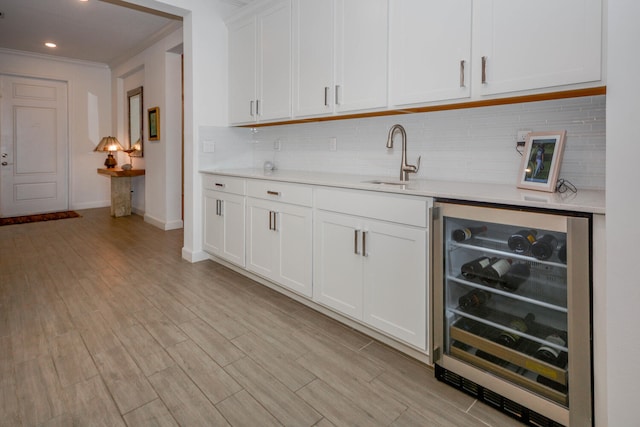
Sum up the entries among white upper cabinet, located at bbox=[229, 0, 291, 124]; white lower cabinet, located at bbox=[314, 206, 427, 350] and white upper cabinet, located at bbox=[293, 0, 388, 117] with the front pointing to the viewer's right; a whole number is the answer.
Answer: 0

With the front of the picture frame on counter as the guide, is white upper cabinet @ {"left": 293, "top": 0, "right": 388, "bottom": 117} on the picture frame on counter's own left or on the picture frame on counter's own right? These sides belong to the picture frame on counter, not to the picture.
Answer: on the picture frame on counter's own right

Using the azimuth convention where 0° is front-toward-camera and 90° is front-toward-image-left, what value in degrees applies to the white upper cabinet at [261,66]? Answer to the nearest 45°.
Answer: approximately 45°

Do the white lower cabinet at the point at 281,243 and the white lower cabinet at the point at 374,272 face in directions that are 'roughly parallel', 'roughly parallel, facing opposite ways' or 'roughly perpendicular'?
roughly parallel

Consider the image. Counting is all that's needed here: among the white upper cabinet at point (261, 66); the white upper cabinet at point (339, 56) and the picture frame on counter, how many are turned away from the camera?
0

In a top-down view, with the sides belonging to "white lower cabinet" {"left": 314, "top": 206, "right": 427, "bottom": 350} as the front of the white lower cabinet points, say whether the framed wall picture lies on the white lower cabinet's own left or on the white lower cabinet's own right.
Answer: on the white lower cabinet's own right

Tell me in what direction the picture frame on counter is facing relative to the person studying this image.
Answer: facing the viewer and to the left of the viewer

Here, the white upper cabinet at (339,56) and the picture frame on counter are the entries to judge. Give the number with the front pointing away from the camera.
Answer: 0

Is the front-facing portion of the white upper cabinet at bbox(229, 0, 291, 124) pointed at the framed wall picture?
no

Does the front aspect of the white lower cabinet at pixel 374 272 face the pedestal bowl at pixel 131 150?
no
